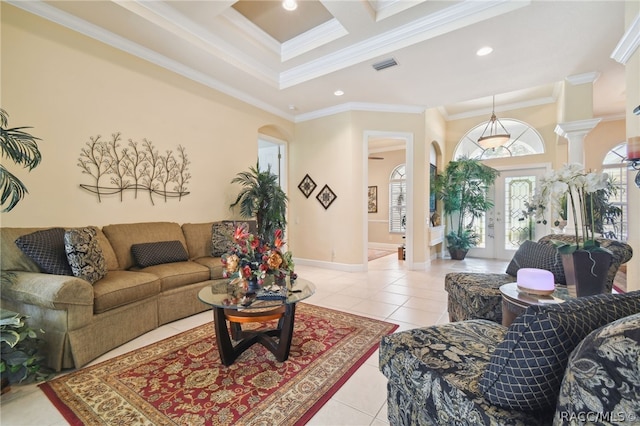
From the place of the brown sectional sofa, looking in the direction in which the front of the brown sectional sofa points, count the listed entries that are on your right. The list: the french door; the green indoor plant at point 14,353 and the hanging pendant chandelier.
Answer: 1

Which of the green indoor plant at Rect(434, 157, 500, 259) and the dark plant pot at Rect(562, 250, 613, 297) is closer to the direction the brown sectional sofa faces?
the dark plant pot

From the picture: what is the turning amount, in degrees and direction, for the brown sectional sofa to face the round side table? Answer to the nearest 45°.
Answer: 0° — it already faces it

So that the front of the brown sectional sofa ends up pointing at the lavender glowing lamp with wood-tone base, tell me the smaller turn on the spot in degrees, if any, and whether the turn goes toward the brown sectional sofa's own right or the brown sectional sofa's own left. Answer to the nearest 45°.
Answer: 0° — it already faces it

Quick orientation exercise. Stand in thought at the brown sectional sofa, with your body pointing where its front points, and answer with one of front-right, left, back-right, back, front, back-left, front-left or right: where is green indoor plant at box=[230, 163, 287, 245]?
left

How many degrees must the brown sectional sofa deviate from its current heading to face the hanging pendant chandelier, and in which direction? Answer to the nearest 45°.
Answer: approximately 45° to its left

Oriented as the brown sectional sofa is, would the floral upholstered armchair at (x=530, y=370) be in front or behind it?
in front

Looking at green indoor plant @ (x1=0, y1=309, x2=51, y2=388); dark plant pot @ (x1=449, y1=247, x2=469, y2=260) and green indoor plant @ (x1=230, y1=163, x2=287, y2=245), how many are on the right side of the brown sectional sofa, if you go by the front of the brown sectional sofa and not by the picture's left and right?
1

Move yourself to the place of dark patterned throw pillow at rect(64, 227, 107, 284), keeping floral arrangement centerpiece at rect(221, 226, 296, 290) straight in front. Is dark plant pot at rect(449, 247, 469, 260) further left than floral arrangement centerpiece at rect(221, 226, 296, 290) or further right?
left

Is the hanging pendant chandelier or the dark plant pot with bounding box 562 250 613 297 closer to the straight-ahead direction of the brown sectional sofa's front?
the dark plant pot

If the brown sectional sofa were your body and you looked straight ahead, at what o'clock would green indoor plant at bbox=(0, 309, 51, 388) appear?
The green indoor plant is roughly at 3 o'clock from the brown sectional sofa.

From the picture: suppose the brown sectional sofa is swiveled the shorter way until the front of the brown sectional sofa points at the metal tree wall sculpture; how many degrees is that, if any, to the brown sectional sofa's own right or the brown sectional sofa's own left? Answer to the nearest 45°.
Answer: approximately 135° to the brown sectional sofa's own left

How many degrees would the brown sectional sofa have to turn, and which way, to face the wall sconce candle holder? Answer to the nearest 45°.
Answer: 0° — it already faces it

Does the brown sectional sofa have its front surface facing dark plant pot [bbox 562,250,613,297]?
yes

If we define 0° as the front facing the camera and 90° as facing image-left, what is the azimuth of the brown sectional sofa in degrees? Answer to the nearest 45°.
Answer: approximately 315°

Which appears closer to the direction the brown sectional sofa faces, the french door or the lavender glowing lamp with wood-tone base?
the lavender glowing lamp with wood-tone base
